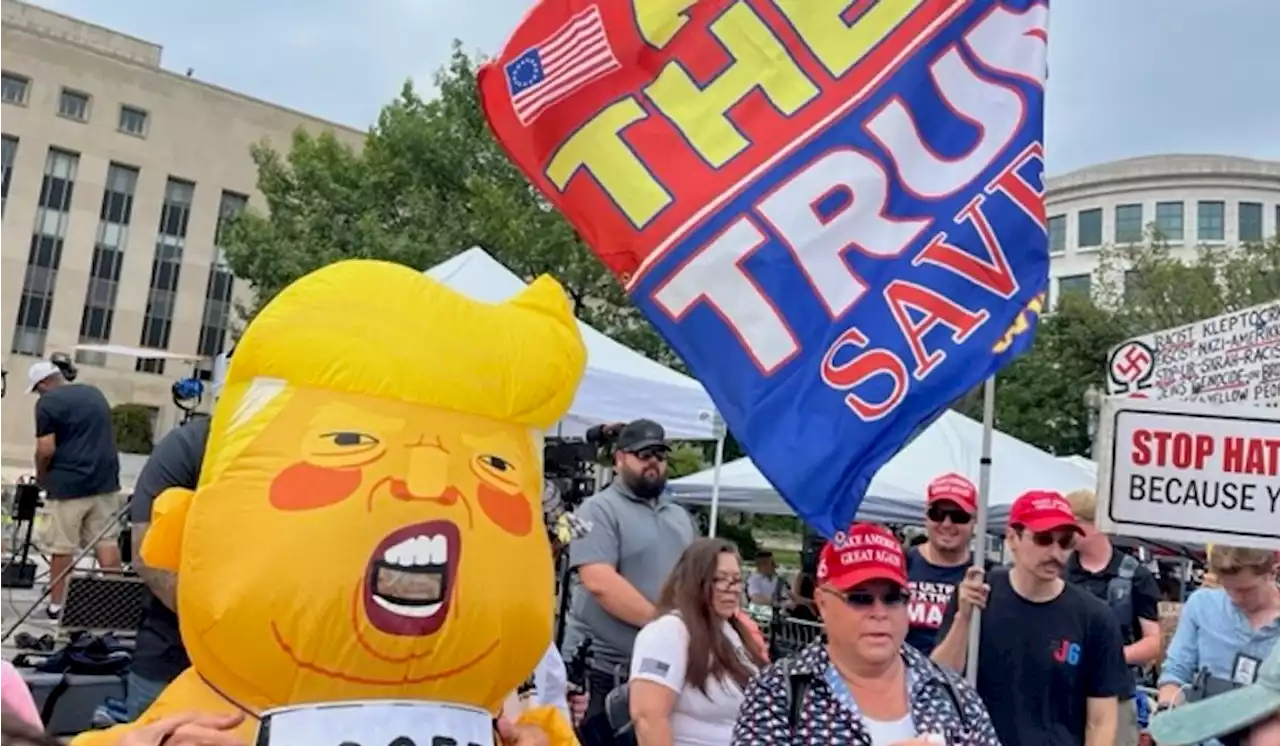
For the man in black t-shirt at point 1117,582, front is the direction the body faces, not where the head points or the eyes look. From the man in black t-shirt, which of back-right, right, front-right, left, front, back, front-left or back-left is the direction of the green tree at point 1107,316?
back-right

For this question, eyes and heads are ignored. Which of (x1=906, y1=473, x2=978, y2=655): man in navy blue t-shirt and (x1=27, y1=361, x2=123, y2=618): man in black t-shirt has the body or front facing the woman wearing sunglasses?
(x1=906, y1=473, x2=978, y2=655): man in navy blue t-shirt

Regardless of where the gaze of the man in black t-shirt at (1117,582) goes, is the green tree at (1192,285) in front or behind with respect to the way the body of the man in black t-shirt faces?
behind

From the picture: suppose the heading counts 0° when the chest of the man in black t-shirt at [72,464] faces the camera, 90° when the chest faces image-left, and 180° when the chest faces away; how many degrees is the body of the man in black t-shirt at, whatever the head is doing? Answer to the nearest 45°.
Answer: approximately 135°

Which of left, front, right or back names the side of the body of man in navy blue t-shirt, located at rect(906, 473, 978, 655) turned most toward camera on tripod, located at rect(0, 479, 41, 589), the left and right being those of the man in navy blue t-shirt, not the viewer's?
right

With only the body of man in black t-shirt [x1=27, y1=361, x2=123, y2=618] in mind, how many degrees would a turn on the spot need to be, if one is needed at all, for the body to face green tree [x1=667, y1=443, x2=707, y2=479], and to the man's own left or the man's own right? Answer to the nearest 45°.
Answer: approximately 90° to the man's own right

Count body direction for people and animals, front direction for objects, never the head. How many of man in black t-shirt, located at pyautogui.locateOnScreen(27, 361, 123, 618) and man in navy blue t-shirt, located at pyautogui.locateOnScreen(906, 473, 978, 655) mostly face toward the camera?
1
